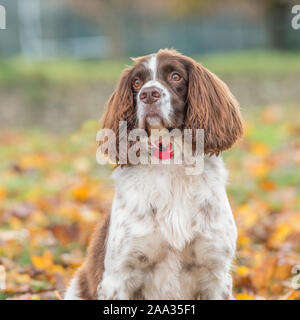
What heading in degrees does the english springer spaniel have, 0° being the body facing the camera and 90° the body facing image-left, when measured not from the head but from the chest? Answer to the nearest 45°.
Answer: approximately 0°

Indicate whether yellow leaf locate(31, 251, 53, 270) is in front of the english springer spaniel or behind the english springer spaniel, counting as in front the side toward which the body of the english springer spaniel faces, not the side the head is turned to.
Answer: behind

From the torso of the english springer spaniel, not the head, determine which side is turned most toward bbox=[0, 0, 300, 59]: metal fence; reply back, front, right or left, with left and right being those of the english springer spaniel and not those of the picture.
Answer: back

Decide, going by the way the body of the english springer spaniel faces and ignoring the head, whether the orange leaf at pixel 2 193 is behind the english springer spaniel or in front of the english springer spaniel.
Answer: behind

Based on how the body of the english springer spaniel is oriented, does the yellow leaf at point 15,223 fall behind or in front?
behind

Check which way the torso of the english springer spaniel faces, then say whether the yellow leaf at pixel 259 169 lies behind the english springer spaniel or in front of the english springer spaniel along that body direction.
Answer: behind

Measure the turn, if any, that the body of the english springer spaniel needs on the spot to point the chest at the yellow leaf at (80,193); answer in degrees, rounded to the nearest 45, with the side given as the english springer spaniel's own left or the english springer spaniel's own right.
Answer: approximately 180°

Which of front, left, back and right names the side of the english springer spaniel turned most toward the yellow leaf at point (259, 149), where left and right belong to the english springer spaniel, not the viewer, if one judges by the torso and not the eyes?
back

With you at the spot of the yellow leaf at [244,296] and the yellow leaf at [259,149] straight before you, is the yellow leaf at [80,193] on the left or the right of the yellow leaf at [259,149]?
left

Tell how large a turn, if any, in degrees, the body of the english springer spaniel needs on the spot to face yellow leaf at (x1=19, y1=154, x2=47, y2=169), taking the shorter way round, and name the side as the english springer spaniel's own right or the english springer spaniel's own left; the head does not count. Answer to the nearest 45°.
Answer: approximately 180°
